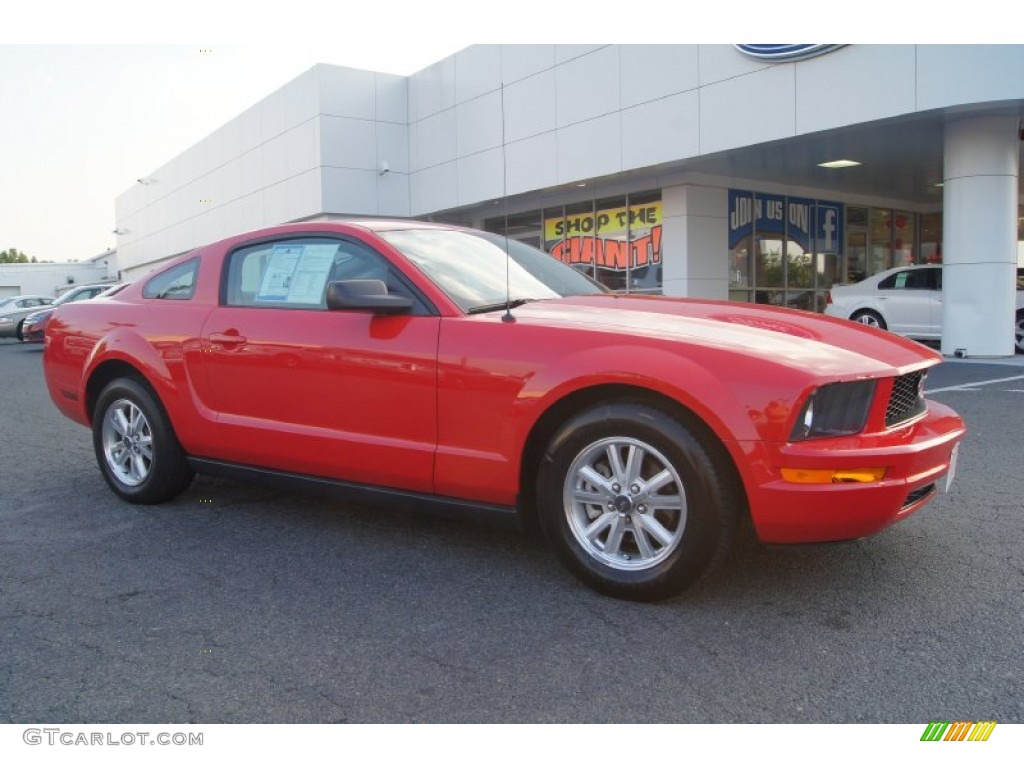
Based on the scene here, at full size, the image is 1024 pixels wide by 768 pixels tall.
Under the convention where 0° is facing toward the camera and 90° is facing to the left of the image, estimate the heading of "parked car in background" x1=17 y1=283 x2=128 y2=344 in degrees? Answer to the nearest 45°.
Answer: approximately 45°

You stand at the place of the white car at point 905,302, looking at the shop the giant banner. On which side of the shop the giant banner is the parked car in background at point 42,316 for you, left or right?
left

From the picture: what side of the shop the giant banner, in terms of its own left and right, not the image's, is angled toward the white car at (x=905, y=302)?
left

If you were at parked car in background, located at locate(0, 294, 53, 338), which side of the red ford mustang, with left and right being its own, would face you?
back

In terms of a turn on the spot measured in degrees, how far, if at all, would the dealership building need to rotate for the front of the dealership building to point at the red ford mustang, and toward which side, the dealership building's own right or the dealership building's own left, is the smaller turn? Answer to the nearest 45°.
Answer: approximately 45° to the dealership building's own left

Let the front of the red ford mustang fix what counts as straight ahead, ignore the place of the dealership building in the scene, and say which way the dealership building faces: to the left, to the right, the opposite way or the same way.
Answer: to the right

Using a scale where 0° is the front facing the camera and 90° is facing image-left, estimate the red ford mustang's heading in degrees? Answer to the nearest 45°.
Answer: approximately 315°

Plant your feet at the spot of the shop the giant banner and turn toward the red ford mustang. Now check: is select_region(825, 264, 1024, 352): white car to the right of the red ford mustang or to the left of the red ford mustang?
left
